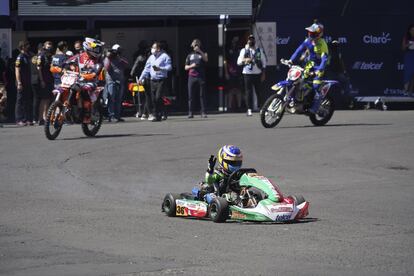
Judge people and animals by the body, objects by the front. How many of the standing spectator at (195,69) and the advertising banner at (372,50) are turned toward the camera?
2

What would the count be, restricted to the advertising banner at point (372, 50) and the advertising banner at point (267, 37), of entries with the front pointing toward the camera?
2

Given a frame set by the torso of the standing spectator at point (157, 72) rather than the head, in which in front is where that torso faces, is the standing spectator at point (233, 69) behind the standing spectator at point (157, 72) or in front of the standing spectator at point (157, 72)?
behind

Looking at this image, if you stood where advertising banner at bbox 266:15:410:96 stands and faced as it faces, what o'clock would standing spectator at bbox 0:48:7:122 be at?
The standing spectator is roughly at 2 o'clock from the advertising banner.

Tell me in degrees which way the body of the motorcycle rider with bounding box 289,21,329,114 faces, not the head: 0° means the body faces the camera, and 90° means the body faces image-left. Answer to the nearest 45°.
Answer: approximately 45°

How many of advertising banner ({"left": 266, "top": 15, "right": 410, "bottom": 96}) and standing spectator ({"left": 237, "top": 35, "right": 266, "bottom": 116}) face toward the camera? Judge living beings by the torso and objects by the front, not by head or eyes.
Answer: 2

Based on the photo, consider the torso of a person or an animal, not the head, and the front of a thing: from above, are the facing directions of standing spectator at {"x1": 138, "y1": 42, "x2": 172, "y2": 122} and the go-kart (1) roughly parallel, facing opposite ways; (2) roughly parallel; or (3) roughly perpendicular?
roughly perpendicular
